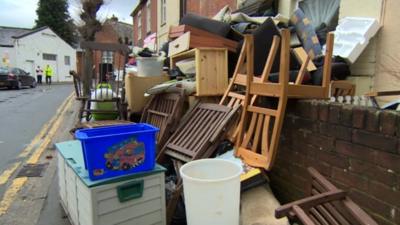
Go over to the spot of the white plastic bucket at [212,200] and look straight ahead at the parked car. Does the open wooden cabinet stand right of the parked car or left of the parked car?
right

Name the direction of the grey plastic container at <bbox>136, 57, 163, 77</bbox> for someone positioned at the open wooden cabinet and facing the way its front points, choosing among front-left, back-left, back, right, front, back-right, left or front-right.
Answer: front-right

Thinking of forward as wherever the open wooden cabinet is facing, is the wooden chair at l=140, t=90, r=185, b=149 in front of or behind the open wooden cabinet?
in front

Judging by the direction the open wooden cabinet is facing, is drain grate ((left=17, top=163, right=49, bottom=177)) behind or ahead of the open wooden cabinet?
ahead

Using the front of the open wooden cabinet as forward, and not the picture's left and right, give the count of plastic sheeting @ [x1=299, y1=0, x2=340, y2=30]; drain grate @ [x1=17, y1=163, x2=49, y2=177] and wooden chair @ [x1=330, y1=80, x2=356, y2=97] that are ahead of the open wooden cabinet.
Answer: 1

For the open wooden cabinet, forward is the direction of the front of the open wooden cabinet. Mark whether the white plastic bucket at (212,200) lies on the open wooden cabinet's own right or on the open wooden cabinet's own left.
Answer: on the open wooden cabinet's own left
